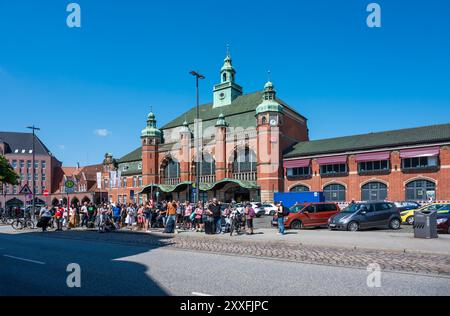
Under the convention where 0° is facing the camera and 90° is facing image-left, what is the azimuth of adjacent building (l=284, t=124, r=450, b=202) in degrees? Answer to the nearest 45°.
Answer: approximately 45°

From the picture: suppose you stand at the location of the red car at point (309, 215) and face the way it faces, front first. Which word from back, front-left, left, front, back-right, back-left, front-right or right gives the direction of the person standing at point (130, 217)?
front-right

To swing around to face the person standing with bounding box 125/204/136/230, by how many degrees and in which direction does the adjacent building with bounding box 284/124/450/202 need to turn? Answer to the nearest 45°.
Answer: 0° — it already faces them
